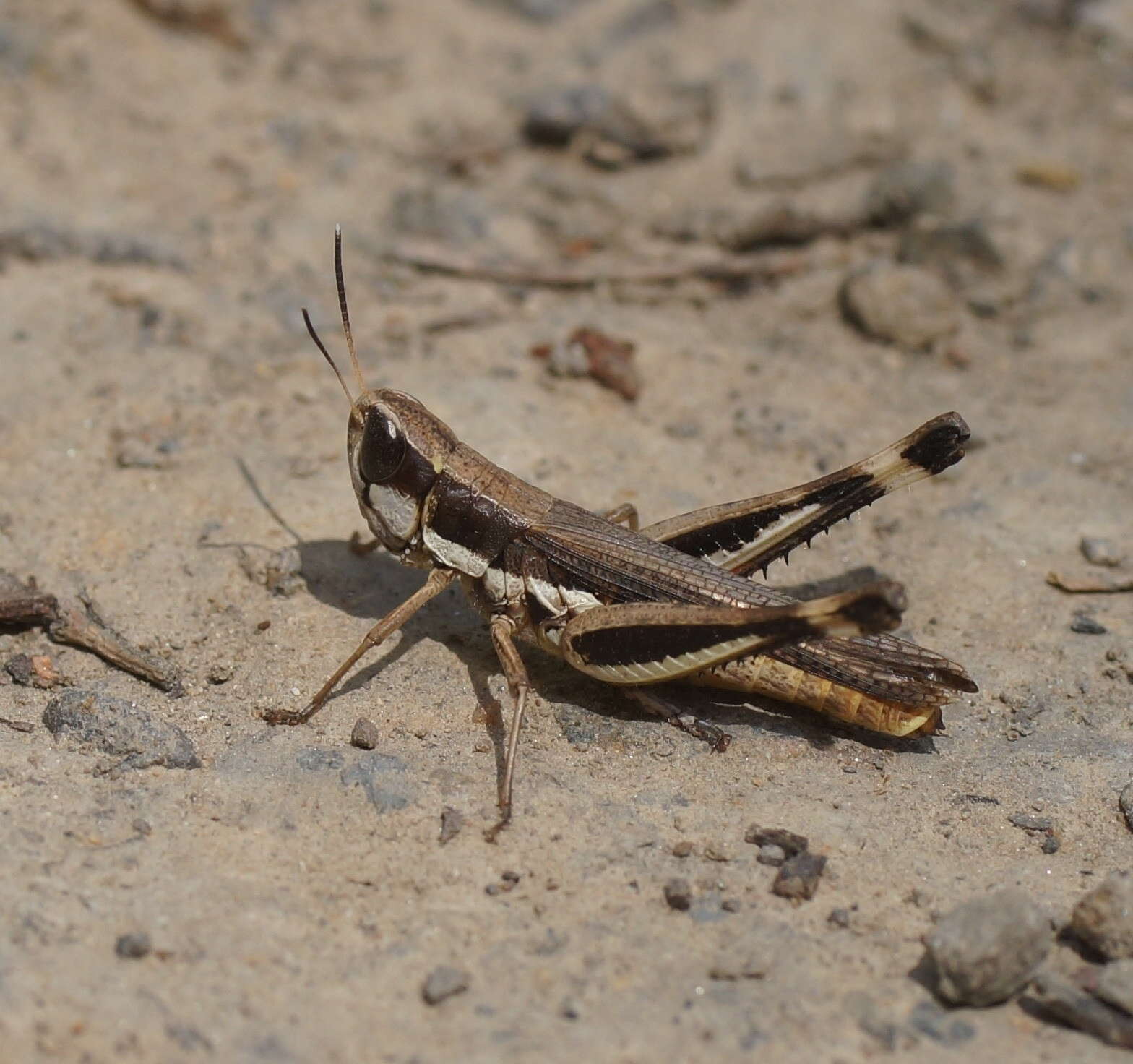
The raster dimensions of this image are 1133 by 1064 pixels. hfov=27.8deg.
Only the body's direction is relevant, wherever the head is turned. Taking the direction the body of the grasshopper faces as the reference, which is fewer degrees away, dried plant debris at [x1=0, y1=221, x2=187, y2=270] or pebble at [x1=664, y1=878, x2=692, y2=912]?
the dried plant debris

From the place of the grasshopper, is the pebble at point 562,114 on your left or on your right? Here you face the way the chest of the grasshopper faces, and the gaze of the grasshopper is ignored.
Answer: on your right

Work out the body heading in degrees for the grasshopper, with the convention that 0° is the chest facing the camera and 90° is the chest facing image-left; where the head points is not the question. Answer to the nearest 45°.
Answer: approximately 90°

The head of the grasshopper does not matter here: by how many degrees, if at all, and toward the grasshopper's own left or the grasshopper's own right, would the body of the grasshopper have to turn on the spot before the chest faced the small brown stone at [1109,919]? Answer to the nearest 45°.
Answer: approximately 135° to the grasshopper's own left

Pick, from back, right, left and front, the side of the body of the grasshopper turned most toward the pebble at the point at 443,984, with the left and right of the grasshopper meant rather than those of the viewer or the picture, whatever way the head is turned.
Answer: left

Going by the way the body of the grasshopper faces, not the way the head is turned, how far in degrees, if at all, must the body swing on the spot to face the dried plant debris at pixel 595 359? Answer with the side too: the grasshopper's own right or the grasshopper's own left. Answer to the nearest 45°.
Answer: approximately 90° to the grasshopper's own right

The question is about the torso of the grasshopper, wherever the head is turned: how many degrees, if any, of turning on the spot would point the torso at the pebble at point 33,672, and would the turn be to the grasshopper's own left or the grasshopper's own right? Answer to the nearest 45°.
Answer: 0° — it already faces it

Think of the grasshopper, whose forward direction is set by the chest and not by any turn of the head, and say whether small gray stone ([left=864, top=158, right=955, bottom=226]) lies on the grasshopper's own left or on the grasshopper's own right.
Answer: on the grasshopper's own right

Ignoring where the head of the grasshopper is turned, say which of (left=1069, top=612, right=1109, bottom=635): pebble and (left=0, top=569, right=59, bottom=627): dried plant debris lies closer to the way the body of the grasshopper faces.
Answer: the dried plant debris
